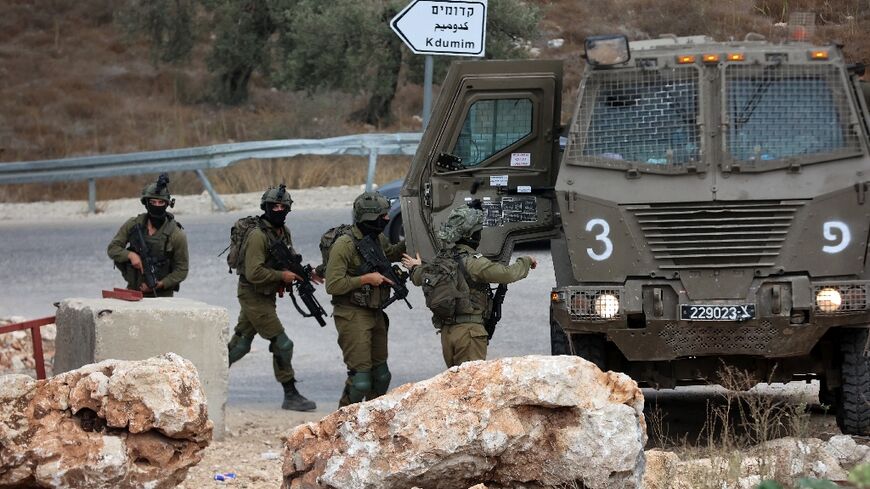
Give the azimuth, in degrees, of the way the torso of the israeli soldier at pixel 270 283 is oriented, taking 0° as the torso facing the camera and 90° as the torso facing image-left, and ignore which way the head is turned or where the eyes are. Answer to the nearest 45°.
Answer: approximately 315°

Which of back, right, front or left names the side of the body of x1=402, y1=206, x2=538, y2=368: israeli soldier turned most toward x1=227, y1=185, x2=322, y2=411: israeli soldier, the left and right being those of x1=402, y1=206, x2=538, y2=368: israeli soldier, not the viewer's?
left

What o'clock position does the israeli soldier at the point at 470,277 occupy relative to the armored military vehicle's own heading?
The israeli soldier is roughly at 3 o'clock from the armored military vehicle.

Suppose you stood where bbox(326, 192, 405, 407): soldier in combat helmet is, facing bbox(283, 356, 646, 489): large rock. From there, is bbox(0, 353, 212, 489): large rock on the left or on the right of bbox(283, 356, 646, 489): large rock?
right

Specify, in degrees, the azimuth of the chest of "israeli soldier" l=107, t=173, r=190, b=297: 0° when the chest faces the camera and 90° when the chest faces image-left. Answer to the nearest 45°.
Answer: approximately 0°

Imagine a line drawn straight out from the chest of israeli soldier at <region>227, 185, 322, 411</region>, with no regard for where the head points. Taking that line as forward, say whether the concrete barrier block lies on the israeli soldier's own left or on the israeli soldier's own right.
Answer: on the israeli soldier's own right

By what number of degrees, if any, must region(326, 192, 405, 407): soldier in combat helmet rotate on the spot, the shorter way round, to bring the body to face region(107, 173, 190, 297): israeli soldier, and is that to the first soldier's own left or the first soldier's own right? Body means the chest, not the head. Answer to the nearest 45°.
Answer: approximately 180°

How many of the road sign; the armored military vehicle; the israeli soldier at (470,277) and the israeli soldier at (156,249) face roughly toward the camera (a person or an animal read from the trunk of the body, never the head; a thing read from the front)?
3

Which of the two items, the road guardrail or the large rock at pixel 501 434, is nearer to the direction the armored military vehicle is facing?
the large rock

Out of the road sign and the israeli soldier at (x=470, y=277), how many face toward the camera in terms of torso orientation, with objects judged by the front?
1
